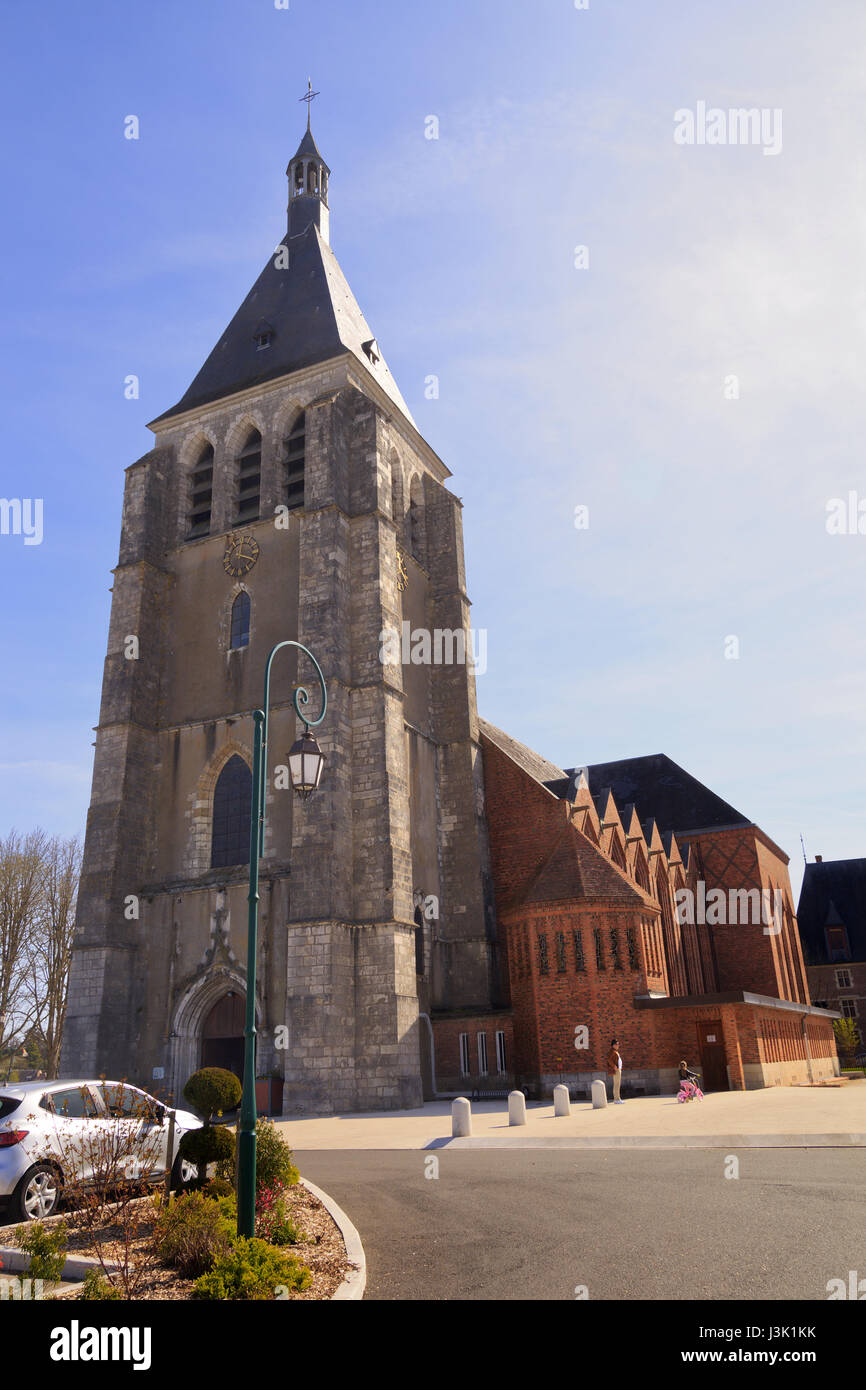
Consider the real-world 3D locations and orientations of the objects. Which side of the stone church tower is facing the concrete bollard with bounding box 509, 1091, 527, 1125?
left

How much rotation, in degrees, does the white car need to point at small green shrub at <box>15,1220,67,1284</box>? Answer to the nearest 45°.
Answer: approximately 135° to its right

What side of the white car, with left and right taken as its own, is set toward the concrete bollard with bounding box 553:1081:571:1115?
front

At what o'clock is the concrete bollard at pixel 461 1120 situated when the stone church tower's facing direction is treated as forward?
The concrete bollard is roughly at 10 o'clock from the stone church tower.

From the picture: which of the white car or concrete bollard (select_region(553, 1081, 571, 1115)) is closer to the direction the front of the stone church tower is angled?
the white car

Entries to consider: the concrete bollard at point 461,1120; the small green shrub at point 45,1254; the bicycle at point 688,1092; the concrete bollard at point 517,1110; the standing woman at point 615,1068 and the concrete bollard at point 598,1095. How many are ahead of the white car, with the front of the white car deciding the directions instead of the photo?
5

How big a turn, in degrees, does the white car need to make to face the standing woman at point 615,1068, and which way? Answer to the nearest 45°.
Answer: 0° — it already faces them

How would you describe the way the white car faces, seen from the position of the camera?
facing away from the viewer and to the right of the viewer

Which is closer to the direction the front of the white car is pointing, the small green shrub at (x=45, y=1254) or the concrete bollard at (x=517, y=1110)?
the concrete bollard

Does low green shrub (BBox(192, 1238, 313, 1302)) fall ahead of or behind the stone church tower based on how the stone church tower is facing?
ahead

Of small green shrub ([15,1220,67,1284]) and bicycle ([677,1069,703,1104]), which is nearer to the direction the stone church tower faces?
the small green shrub

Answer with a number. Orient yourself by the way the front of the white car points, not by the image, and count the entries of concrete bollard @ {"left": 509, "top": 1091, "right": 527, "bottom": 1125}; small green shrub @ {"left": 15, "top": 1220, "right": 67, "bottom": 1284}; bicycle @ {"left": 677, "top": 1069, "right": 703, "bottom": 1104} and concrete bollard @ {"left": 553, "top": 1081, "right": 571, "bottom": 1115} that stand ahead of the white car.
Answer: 3

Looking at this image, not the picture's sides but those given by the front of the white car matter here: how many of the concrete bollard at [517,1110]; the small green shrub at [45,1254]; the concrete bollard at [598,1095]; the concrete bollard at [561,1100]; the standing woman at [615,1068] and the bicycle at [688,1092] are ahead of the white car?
5

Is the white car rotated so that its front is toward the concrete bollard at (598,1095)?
yes

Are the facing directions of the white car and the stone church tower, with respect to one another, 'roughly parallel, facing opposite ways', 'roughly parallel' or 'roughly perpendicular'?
roughly parallel, facing opposite ways

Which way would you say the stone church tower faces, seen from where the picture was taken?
facing the viewer and to the left of the viewer

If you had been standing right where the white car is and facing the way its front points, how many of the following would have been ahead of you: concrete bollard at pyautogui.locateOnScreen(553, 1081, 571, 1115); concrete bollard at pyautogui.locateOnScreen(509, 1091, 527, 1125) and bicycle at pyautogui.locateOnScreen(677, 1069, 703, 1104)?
3

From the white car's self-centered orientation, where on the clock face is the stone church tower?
The stone church tower is roughly at 11 o'clock from the white car.

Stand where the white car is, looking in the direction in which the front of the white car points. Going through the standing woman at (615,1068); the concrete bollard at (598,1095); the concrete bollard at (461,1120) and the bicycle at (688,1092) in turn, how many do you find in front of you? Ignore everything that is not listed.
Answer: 4
